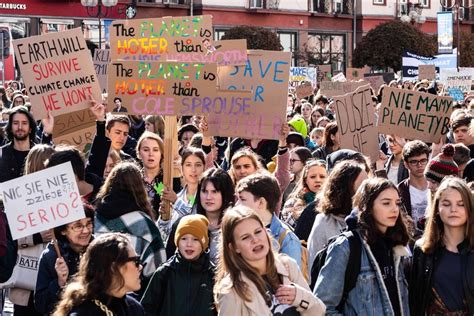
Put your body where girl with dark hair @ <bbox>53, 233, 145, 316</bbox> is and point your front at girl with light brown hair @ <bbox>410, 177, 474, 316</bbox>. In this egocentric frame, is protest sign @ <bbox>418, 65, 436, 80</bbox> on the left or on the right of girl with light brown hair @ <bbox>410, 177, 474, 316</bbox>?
left

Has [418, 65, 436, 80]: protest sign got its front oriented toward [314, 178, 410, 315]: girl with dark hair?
yes

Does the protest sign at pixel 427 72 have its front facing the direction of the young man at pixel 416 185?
yes

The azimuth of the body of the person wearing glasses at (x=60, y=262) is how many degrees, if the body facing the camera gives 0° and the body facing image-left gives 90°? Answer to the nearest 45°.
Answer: approximately 315°
